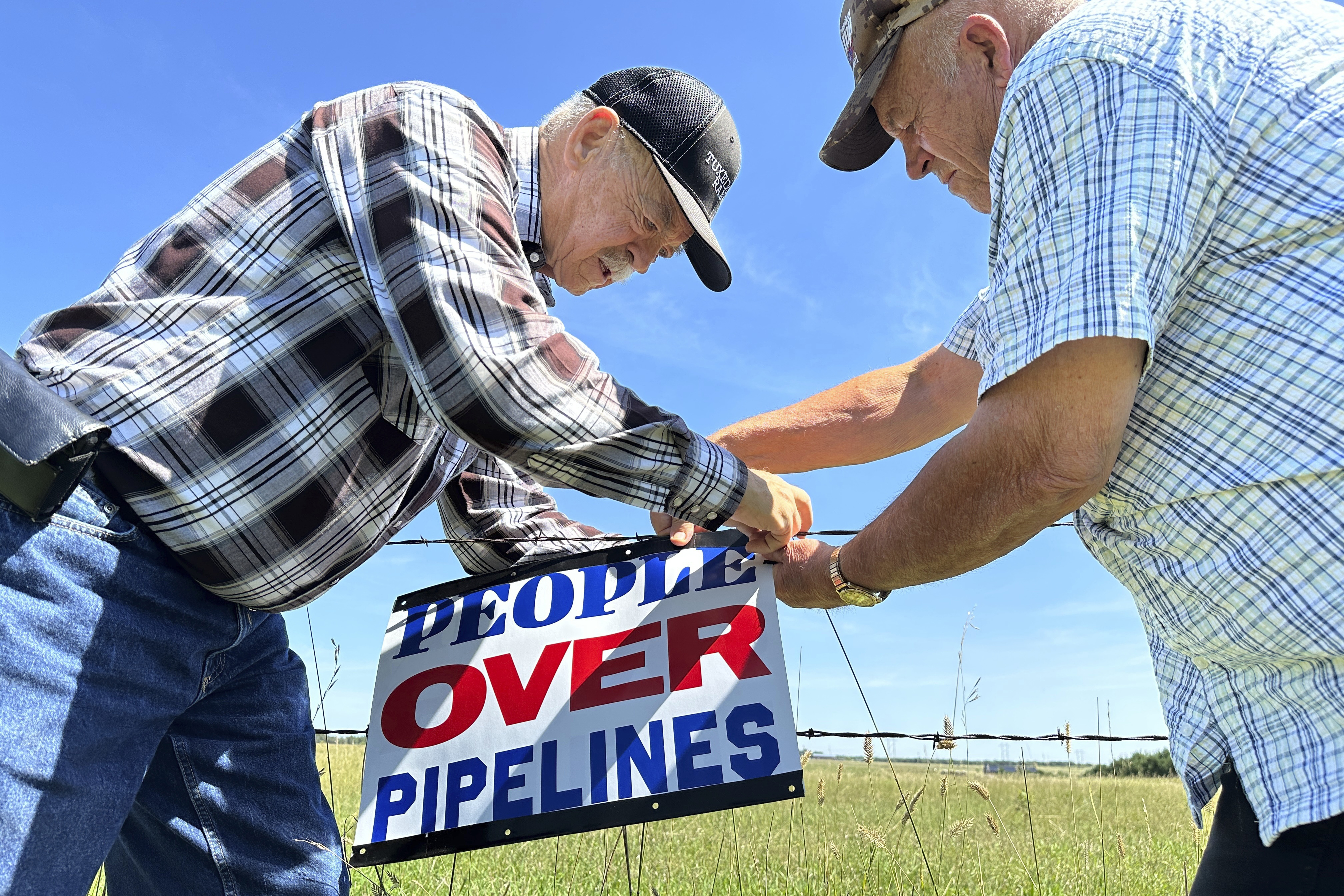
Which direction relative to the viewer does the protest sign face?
toward the camera

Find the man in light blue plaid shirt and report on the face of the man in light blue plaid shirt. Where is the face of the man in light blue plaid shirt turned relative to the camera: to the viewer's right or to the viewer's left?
to the viewer's left

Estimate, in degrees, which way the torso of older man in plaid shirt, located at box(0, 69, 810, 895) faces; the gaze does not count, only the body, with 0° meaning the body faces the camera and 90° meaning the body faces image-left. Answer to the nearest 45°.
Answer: approximately 270°

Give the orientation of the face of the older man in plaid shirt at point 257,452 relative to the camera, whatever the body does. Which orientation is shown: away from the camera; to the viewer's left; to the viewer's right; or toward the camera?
to the viewer's right

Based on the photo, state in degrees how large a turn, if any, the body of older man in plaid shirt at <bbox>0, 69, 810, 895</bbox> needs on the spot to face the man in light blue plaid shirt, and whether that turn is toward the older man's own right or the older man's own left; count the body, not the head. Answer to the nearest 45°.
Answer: approximately 45° to the older man's own right
